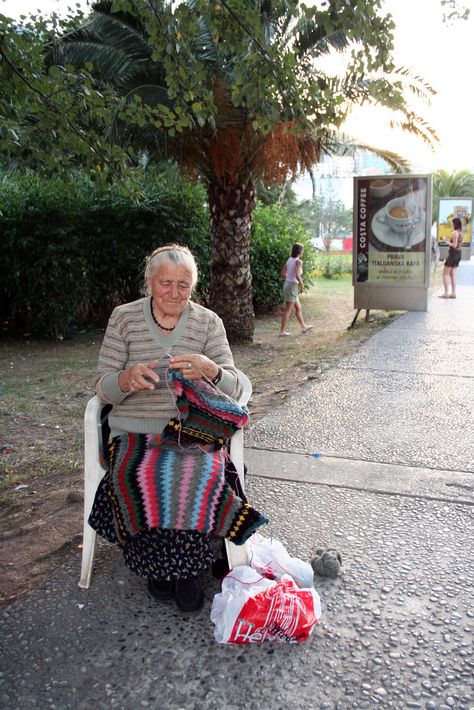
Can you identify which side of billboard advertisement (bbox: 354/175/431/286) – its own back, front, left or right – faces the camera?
front

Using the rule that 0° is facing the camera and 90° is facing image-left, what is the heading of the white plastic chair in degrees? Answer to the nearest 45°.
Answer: approximately 0°

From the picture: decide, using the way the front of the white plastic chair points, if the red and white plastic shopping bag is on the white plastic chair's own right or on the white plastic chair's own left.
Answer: on the white plastic chair's own left

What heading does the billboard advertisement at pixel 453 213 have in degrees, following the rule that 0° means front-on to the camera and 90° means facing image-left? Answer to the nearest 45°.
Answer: approximately 0°
